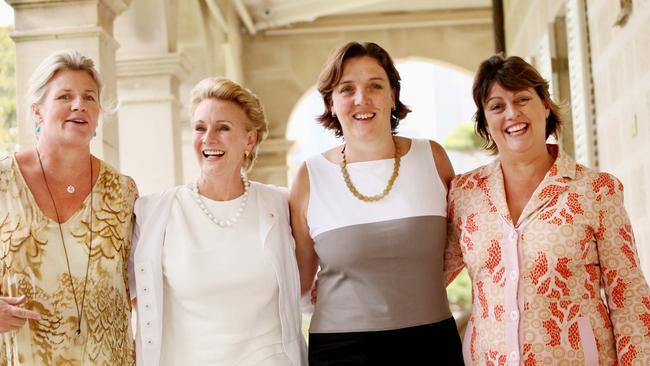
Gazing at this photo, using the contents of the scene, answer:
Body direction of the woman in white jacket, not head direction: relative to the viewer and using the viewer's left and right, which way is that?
facing the viewer

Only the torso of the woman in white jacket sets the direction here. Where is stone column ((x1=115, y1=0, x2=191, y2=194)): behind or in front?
behind

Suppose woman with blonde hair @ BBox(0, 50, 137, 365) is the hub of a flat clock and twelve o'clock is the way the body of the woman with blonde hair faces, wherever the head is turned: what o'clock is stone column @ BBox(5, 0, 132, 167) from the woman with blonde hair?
The stone column is roughly at 6 o'clock from the woman with blonde hair.

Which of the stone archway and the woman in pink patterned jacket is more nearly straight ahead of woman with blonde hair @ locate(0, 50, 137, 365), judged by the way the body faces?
the woman in pink patterned jacket

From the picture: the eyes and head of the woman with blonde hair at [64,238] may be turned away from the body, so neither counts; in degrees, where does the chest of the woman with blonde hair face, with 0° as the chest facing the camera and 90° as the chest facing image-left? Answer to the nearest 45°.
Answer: approximately 0°

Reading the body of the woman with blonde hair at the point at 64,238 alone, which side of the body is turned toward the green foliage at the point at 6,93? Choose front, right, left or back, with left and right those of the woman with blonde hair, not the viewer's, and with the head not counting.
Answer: back

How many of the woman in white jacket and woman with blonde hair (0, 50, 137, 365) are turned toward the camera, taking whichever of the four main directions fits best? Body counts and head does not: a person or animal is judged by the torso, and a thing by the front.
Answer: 2

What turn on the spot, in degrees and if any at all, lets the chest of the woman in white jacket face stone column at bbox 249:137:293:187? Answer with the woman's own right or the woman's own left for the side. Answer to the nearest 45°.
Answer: approximately 180°

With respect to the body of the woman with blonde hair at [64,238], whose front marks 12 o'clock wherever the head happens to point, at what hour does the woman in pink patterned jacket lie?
The woman in pink patterned jacket is roughly at 10 o'clock from the woman with blonde hair.

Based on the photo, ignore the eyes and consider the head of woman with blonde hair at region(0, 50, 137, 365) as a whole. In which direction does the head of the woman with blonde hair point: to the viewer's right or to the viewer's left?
to the viewer's right
